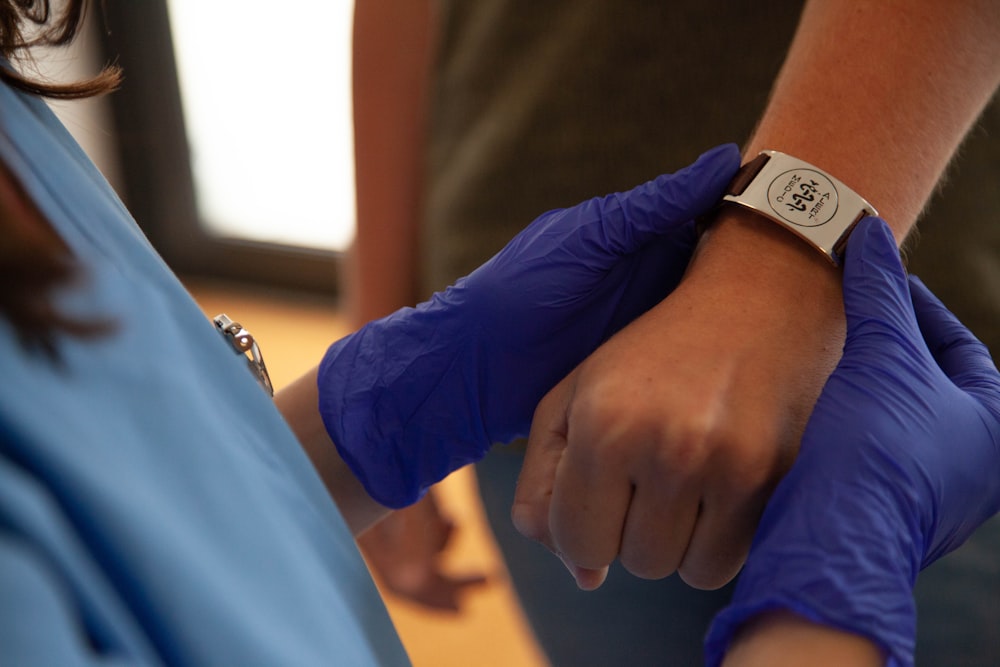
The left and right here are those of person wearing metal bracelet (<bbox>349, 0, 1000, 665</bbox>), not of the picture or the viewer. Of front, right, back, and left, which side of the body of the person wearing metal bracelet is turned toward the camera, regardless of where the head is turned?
front
